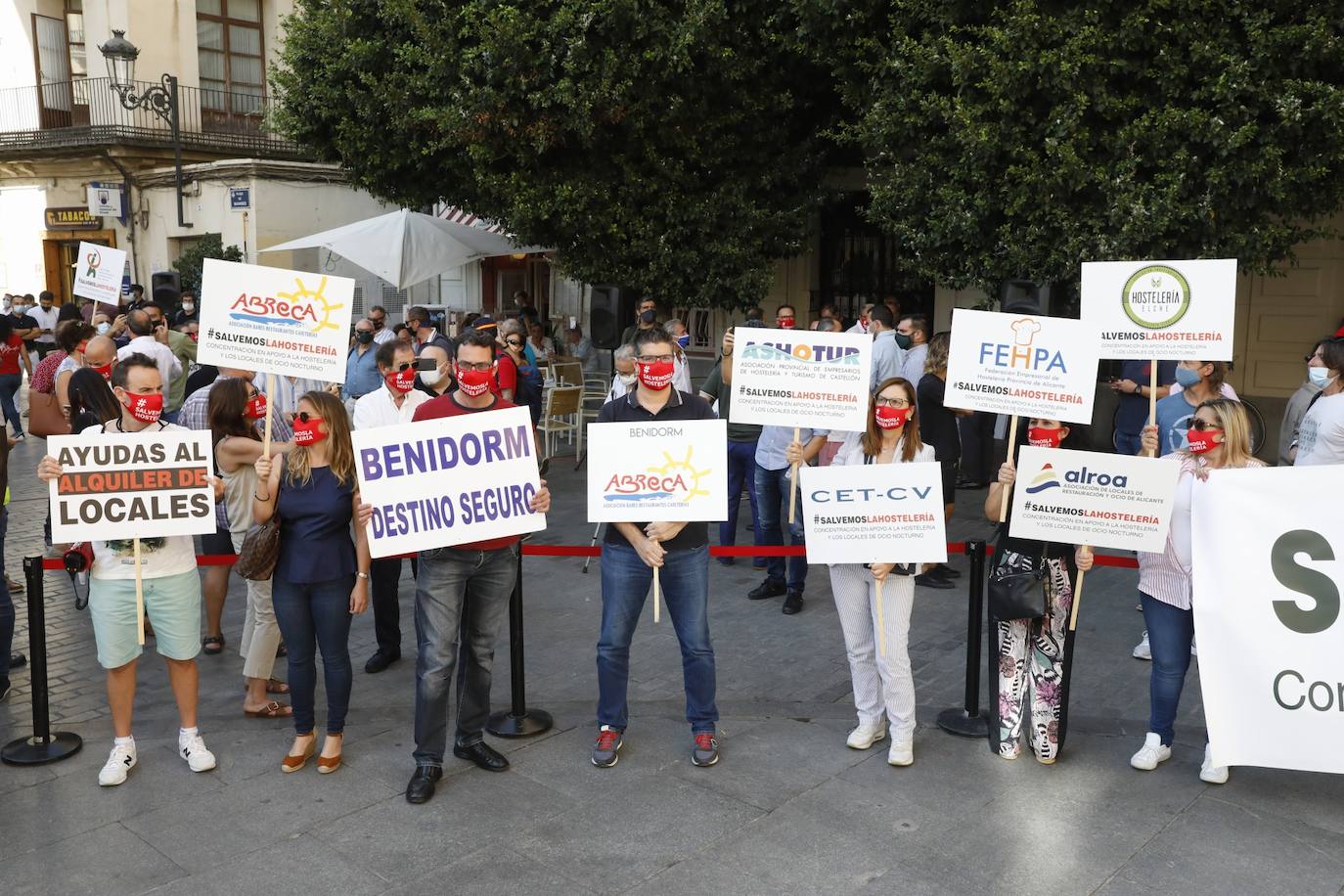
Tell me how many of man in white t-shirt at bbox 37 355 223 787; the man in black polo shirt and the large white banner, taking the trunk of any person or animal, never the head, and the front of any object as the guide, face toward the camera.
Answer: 3

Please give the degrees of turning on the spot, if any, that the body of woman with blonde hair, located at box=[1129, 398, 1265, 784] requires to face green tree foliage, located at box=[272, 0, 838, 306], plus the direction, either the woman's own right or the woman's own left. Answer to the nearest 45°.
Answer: approximately 90° to the woman's own right

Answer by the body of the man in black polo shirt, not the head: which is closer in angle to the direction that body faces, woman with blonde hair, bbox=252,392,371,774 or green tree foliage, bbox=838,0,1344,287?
the woman with blonde hair

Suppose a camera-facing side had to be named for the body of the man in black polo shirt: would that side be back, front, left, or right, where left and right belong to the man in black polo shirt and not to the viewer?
front

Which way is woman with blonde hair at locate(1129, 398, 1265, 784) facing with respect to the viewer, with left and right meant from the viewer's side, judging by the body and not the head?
facing the viewer and to the left of the viewer

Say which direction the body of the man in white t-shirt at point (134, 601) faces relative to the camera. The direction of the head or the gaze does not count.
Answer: toward the camera

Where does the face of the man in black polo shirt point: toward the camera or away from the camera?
toward the camera

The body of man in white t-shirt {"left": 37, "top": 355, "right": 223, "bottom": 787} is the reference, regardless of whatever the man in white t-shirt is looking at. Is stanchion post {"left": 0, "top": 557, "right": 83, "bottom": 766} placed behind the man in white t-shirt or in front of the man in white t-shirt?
behind

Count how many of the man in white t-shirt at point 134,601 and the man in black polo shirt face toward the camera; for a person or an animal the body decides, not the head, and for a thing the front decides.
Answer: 2

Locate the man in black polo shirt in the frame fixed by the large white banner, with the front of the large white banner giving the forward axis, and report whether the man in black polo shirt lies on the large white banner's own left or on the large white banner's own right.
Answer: on the large white banner's own right

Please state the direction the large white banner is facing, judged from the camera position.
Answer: facing the viewer

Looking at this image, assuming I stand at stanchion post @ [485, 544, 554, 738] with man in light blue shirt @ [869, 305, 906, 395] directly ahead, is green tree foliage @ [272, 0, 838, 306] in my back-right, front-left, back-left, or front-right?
front-left

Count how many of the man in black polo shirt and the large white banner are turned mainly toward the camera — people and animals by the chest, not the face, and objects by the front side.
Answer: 2

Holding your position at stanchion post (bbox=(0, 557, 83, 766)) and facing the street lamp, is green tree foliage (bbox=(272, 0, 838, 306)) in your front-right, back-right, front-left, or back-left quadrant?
front-right

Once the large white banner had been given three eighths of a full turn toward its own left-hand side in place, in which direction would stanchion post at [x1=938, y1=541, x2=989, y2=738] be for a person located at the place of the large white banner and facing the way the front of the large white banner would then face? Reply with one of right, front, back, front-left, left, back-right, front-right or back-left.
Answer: back-left
